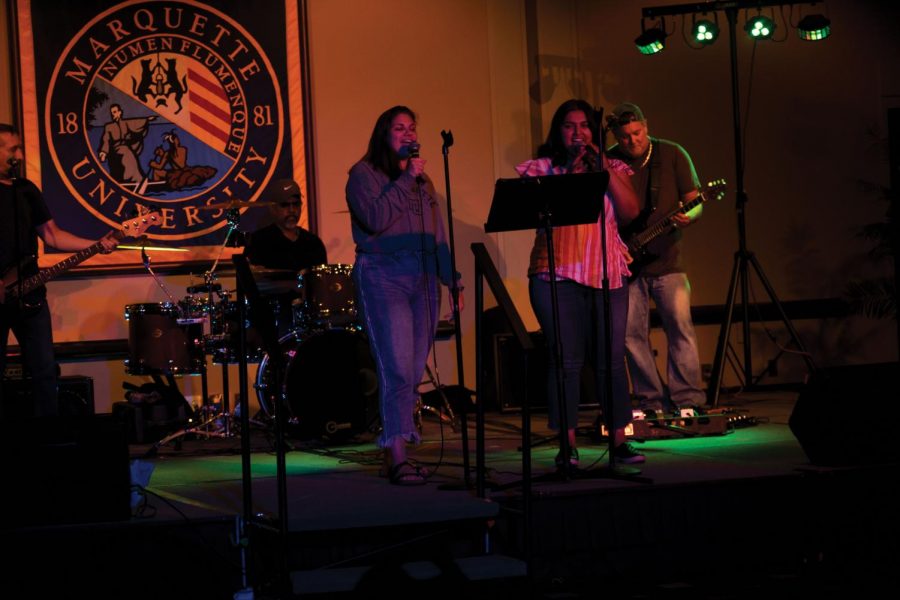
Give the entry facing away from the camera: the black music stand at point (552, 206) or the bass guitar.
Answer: the black music stand

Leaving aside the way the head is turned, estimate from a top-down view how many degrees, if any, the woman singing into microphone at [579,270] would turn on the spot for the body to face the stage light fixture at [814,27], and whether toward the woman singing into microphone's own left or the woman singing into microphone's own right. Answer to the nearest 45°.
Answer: approximately 135° to the woman singing into microphone's own left

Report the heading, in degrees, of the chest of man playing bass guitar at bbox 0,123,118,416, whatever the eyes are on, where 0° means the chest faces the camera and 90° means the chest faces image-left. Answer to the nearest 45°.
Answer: approximately 0°

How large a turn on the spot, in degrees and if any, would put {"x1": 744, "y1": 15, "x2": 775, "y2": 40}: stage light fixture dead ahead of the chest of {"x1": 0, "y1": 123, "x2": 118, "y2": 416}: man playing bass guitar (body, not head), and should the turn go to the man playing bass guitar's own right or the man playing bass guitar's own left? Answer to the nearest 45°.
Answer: approximately 90° to the man playing bass guitar's own left

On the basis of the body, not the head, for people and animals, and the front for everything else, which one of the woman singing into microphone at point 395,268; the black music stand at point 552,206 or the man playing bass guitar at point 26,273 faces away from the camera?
the black music stand

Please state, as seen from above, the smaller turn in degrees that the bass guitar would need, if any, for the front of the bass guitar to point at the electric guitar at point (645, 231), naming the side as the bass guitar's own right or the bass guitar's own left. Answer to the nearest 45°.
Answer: approximately 90° to the bass guitar's own left

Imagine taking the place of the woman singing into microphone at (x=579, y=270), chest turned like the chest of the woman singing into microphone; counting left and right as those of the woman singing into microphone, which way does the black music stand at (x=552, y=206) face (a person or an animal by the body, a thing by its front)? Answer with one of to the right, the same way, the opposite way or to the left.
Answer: the opposite way

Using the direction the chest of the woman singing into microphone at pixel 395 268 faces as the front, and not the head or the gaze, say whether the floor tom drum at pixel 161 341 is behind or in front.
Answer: behind

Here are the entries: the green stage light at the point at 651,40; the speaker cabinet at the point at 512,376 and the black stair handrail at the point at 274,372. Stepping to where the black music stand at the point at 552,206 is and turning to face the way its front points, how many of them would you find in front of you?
2
